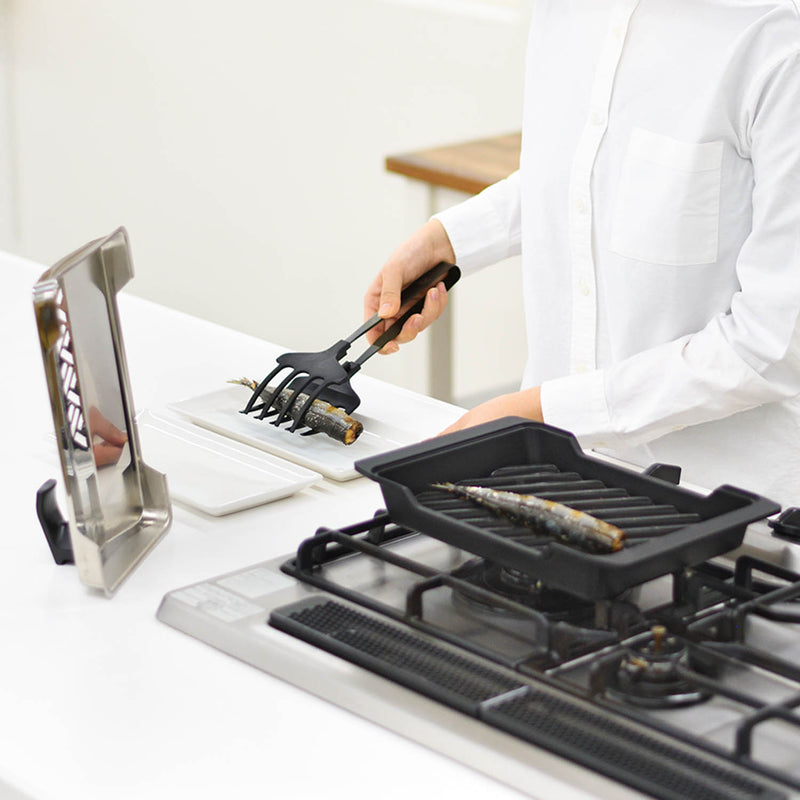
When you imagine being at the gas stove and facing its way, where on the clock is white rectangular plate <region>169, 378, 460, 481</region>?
The white rectangular plate is roughly at 10 o'clock from the gas stove.

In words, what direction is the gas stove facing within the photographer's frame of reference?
facing away from the viewer and to the right of the viewer

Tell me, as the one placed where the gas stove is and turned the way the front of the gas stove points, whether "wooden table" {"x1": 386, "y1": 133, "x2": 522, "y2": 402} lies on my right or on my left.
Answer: on my left
